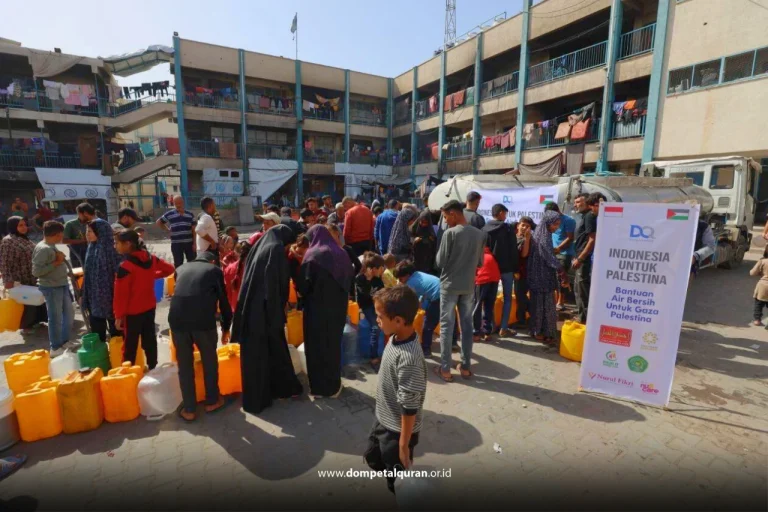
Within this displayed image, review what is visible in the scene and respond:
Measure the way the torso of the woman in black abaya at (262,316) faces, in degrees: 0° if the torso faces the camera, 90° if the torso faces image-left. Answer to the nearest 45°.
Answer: approximately 225°

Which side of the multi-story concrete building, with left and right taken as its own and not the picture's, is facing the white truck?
front

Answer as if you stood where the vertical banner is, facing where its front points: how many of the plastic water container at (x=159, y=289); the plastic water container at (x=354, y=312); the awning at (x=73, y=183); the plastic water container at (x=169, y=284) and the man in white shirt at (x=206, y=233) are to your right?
5

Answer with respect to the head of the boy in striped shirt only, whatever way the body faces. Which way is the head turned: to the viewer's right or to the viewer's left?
to the viewer's left

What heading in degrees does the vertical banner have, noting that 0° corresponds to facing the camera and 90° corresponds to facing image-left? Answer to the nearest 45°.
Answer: approximately 0°

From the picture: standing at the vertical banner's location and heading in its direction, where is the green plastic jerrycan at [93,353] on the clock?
The green plastic jerrycan is roughly at 2 o'clock from the vertical banner.

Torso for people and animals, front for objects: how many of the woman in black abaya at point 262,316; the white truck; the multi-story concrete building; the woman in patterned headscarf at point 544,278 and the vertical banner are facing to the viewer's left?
0

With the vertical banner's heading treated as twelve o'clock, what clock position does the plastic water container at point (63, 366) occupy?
The plastic water container is roughly at 2 o'clock from the vertical banner.

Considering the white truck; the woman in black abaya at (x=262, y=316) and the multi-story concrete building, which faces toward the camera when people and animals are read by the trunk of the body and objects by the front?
the multi-story concrete building

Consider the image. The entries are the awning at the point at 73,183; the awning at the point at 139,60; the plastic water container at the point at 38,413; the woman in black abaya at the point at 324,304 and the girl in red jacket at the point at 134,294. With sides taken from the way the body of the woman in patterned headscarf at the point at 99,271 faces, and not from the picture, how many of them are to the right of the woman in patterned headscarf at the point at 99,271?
2

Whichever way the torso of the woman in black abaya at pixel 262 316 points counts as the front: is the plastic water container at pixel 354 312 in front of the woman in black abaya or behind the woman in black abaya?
in front

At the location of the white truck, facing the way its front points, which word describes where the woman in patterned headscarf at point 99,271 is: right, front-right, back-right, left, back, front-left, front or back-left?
back-right

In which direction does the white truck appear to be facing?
to the viewer's right

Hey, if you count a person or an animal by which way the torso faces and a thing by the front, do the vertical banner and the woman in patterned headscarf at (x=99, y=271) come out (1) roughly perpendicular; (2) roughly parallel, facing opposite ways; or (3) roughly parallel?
roughly parallel

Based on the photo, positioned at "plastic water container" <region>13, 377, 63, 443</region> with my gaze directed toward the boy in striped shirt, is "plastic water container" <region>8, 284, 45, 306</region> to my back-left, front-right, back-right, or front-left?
back-left

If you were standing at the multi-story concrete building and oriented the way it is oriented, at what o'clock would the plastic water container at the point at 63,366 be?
The plastic water container is roughly at 11 o'clock from the multi-story concrete building.
